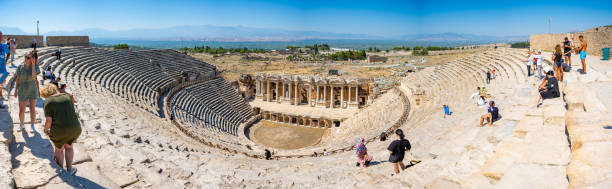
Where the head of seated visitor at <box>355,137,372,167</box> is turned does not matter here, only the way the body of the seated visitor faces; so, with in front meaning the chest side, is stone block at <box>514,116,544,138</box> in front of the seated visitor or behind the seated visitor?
behind

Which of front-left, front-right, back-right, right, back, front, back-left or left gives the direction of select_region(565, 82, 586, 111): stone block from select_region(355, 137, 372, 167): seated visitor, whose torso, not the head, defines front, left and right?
back-right

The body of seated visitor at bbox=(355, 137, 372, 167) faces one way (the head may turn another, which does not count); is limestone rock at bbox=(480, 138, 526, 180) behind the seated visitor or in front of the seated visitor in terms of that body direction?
behind

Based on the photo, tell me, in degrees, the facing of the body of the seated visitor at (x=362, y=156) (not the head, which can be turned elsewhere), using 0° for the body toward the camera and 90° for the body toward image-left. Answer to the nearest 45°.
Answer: approximately 135°
